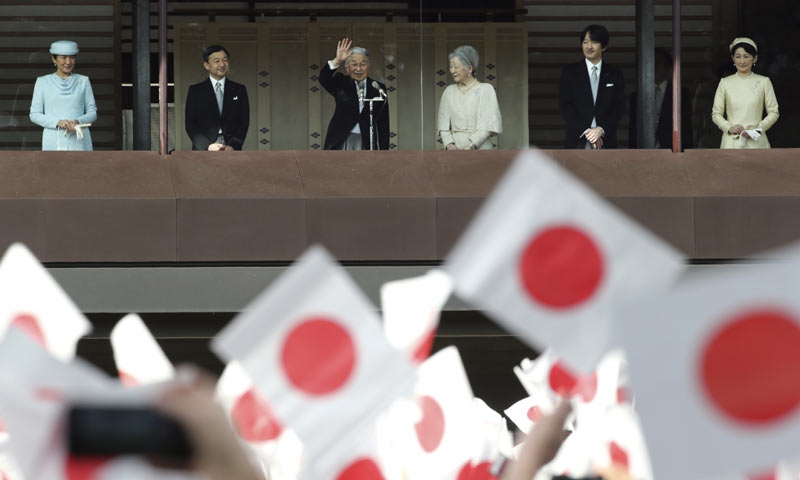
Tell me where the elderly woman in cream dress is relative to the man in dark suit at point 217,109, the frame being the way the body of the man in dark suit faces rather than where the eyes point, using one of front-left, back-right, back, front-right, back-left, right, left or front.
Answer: left

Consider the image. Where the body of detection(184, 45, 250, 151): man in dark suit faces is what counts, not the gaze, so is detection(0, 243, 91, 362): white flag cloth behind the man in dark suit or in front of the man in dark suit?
in front

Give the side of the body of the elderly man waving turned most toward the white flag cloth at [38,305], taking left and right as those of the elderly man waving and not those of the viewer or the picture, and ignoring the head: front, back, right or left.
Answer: front

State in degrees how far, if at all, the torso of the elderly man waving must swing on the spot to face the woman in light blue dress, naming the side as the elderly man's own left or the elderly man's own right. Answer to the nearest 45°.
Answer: approximately 90° to the elderly man's own right

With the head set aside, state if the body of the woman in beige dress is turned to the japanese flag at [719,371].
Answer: yes

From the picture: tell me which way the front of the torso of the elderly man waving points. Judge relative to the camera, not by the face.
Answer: toward the camera

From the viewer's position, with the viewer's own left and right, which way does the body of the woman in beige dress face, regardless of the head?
facing the viewer

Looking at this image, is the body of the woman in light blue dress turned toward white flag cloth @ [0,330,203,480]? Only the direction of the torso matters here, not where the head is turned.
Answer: yes

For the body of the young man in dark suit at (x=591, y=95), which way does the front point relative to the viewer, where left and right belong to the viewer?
facing the viewer

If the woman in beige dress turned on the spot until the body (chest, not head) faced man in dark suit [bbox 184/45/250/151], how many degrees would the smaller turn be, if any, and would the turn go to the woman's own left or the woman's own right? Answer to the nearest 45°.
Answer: approximately 90° to the woman's own right

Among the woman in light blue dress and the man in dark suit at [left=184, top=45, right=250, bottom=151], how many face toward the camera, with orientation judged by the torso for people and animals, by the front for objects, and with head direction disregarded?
2

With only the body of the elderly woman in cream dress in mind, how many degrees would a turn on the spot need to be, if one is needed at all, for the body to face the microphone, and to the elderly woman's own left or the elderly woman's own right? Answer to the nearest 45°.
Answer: approximately 45° to the elderly woman's own right
